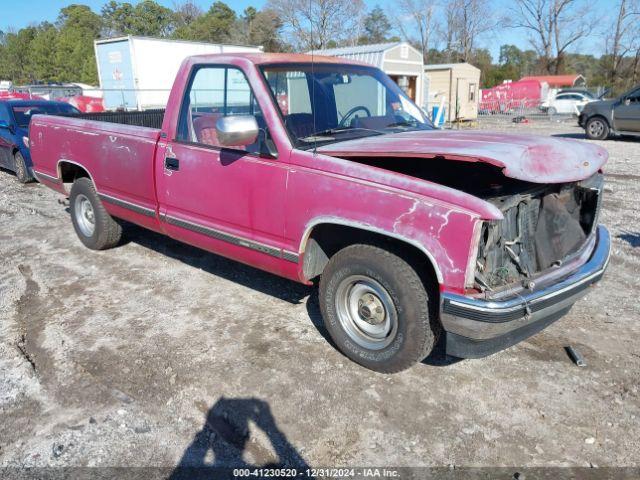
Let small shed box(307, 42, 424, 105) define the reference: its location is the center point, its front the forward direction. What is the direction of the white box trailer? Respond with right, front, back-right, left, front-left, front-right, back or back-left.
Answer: back-right

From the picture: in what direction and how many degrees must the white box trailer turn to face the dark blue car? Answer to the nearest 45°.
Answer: approximately 135° to its right

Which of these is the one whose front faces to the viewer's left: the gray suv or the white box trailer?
the gray suv

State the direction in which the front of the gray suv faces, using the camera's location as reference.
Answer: facing to the left of the viewer

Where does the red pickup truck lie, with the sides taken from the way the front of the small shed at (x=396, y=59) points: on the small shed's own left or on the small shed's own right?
on the small shed's own right

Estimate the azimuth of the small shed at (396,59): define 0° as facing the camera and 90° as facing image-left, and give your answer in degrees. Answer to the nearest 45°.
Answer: approximately 315°

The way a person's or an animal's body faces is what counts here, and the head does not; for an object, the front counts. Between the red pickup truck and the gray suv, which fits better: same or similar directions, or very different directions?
very different directions

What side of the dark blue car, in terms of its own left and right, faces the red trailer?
left

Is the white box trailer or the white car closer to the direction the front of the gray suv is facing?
the white box trailer
